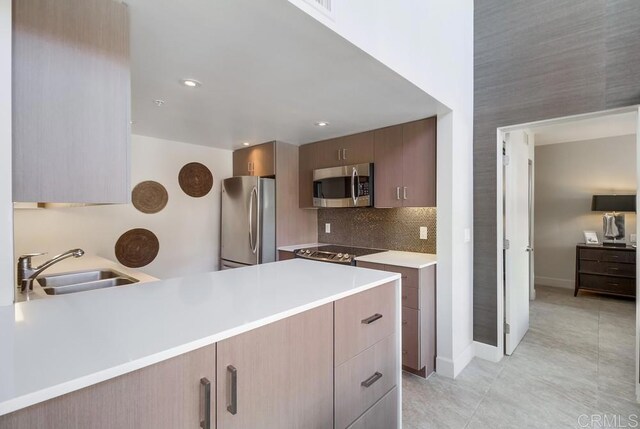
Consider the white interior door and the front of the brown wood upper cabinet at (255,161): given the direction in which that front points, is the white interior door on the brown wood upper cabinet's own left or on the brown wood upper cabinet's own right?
on the brown wood upper cabinet's own left

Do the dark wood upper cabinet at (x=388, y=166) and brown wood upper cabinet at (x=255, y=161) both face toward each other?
no

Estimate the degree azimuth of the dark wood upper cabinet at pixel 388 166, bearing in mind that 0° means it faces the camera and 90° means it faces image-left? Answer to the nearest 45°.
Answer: approximately 45°

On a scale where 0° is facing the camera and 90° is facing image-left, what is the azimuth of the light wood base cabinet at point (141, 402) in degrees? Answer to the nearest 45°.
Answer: approximately 315°

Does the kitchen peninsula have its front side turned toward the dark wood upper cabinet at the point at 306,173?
no

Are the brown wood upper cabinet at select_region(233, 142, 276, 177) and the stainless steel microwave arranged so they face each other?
no

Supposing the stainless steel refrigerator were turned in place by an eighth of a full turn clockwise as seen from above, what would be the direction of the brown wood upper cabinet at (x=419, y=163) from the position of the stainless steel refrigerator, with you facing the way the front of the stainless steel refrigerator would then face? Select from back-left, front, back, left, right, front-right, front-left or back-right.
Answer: back-left

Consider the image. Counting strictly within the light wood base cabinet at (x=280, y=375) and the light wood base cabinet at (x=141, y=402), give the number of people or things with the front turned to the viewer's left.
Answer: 0

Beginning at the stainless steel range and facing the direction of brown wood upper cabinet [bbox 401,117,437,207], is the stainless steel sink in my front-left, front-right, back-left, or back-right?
back-right

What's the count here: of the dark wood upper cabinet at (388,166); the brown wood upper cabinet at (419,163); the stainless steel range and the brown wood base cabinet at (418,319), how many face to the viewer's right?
0

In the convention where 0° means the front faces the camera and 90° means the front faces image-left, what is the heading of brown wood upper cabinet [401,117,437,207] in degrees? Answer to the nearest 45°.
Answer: approximately 45°

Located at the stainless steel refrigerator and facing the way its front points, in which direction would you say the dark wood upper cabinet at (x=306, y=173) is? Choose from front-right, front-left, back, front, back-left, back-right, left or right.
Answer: back-left
